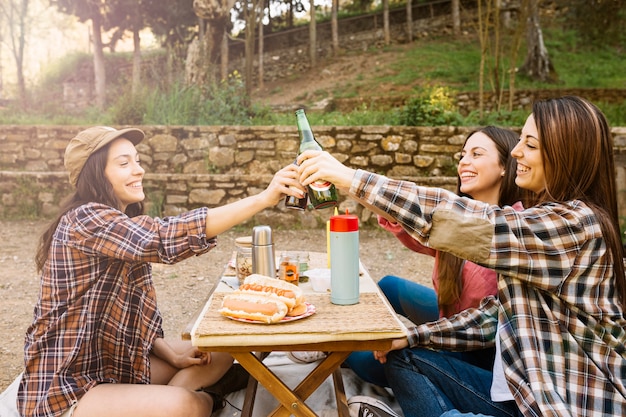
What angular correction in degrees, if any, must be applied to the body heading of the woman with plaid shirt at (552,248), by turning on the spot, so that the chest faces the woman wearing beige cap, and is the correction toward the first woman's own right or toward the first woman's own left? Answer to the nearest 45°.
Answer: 0° — they already face them

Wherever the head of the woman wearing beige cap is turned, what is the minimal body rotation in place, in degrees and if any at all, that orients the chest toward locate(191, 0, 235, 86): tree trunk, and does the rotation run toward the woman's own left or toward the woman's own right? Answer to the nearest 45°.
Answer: approximately 90° to the woman's own left

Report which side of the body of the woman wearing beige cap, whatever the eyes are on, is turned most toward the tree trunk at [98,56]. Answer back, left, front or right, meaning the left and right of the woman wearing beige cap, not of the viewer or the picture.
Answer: left

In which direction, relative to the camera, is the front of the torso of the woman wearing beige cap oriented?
to the viewer's right

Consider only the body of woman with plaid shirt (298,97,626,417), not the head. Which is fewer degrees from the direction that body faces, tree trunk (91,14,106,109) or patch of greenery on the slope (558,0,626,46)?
the tree trunk

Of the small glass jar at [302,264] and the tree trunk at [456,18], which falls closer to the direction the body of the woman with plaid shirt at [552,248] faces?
the small glass jar

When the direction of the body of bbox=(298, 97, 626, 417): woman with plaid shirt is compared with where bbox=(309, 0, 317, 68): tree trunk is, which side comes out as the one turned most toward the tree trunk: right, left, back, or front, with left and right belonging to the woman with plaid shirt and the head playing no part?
right

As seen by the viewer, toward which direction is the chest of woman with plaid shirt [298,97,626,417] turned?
to the viewer's left

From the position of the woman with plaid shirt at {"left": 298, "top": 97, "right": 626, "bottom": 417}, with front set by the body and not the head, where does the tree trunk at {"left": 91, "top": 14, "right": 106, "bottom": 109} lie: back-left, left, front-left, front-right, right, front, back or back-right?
front-right

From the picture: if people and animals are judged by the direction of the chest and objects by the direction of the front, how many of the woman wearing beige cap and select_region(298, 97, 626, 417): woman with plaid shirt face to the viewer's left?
1

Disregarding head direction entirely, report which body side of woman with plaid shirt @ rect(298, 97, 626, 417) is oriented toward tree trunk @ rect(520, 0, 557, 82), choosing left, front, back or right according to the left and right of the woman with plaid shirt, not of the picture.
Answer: right

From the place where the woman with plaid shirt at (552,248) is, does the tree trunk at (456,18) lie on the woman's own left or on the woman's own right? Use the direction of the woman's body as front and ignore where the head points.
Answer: on the woman's own right
